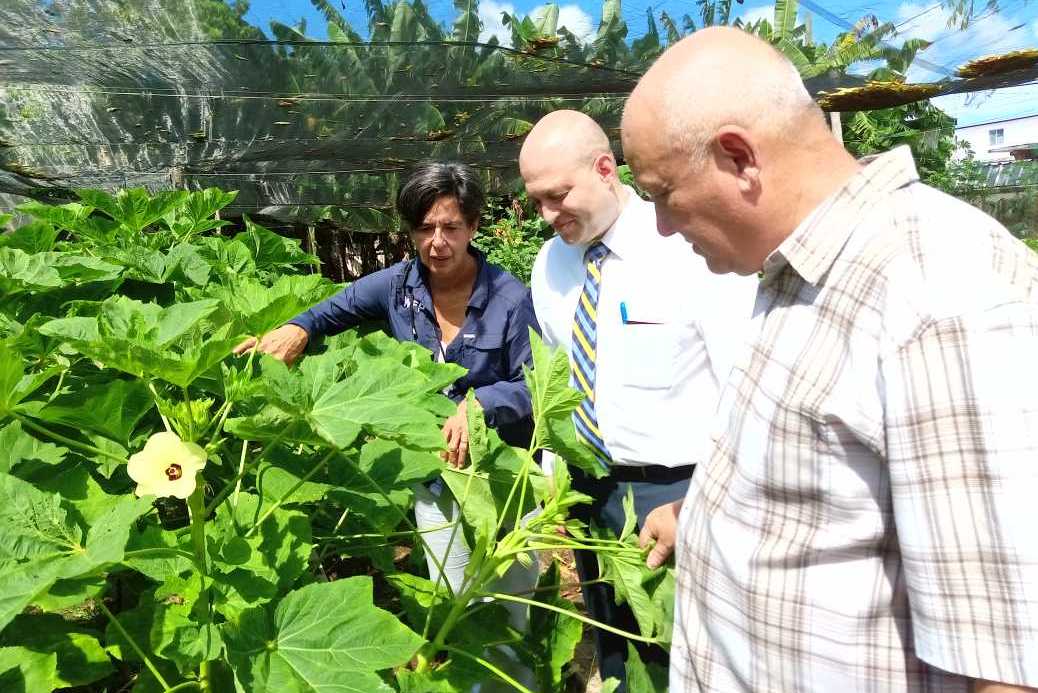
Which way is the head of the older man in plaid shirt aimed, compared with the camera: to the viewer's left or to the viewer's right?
to the viewer's left

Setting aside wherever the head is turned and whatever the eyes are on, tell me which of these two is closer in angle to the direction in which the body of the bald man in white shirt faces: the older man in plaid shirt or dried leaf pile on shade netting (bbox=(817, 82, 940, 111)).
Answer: the older man in plaid shirt

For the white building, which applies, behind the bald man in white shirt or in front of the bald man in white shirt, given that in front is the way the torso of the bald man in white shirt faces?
behind

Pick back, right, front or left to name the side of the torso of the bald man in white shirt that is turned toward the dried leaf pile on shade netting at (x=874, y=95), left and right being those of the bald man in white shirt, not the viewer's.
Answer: back

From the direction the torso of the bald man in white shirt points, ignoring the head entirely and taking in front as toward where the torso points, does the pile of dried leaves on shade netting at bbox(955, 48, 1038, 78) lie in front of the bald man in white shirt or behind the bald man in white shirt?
behind

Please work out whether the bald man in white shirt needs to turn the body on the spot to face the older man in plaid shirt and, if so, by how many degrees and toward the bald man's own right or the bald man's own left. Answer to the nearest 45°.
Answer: approximately 45° to the bald man's own left

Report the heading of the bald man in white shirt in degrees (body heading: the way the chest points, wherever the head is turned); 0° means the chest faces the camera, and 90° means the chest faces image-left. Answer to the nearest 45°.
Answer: approximately 45°

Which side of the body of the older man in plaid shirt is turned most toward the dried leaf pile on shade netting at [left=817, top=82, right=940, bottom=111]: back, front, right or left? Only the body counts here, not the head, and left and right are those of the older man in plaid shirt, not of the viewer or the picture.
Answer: right

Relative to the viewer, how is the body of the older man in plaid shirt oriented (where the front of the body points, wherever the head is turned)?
to the viewer's left
